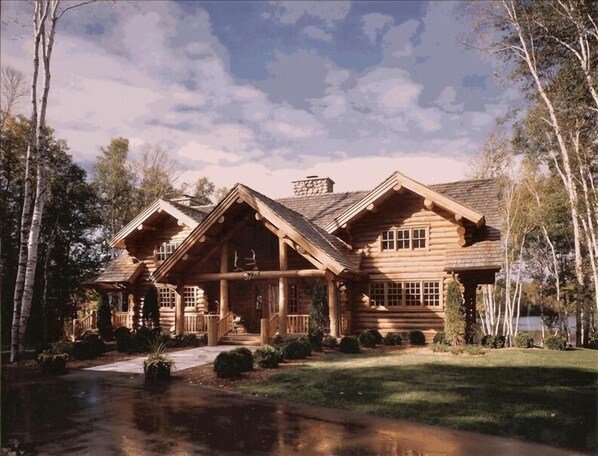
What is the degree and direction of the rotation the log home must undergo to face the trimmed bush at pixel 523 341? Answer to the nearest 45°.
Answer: approximately 135° to its left

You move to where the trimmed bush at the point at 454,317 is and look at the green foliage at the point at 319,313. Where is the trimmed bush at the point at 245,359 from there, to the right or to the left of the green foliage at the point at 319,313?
left

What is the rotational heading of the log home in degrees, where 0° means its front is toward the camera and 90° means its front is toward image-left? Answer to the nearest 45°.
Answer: approximately 45°

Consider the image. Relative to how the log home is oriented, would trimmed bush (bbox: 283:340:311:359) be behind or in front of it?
in front

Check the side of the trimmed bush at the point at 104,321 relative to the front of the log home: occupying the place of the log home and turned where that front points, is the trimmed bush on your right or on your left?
on your right

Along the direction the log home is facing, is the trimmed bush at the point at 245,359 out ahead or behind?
ahead

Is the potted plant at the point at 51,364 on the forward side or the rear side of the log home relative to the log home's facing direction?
on the forward side

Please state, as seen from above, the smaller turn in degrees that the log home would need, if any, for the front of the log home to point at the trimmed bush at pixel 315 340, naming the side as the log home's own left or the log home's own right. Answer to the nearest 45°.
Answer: approximately 45° to the log home's own left

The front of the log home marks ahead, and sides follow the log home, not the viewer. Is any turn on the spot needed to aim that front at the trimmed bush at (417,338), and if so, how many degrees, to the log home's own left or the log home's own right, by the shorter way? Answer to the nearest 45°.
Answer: approximately 90° to the log home's own left
